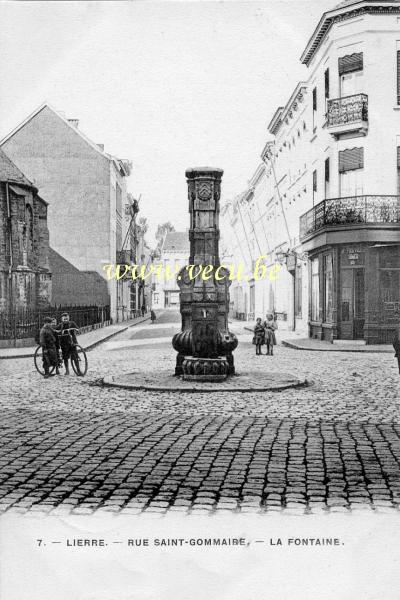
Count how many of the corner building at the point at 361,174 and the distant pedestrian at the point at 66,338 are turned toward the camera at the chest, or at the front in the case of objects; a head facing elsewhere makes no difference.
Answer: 2

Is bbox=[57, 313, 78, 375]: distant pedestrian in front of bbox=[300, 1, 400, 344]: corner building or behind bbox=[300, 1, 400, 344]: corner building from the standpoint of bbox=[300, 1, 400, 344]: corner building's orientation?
in front

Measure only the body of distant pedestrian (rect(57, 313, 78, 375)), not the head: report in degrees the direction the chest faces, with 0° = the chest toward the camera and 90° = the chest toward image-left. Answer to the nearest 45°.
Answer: approximately 0°

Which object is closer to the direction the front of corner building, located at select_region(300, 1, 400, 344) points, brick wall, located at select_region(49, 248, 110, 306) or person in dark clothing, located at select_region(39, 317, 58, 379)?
the person in dark clothing

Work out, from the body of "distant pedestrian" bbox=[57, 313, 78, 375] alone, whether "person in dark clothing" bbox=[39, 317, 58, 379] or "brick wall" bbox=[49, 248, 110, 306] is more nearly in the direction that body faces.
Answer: the person in dark clothing
